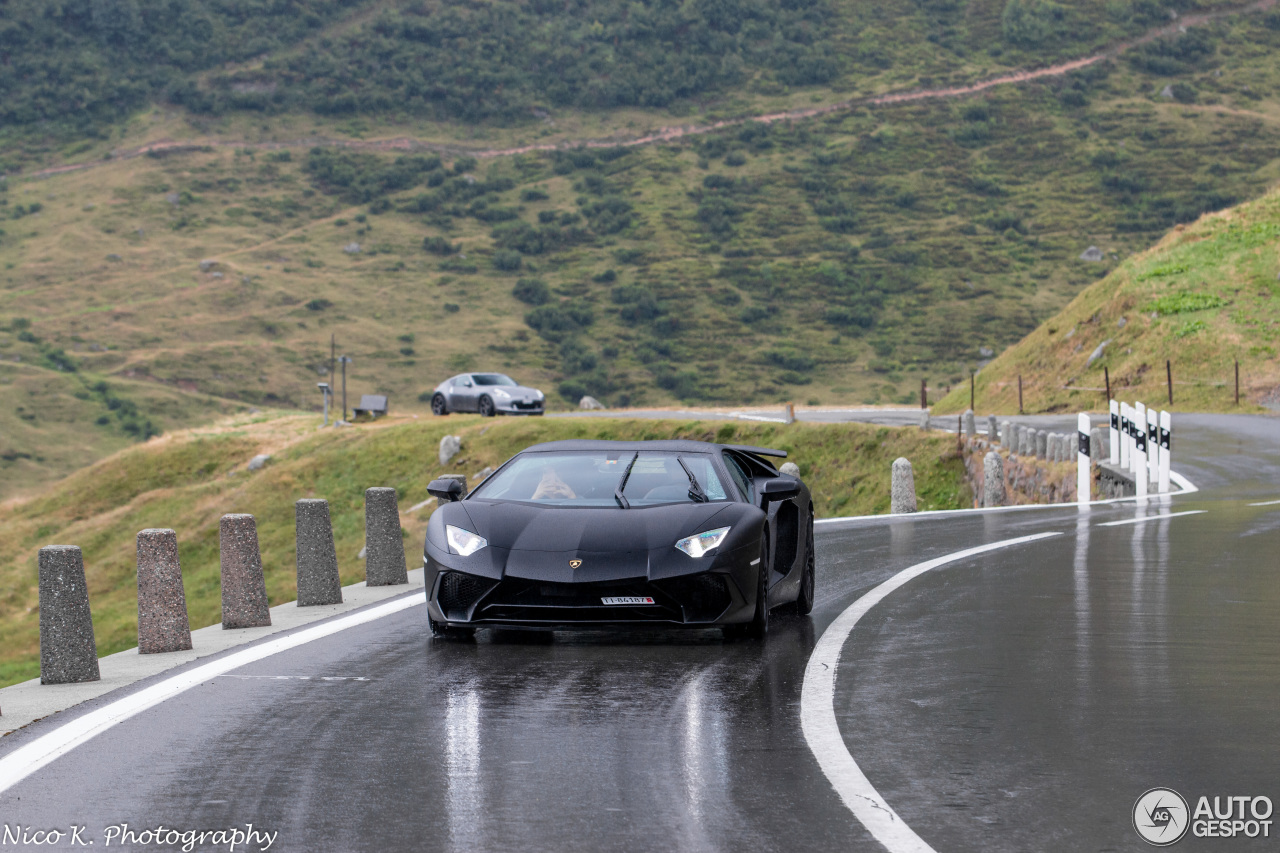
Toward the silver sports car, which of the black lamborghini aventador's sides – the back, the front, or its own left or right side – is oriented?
back

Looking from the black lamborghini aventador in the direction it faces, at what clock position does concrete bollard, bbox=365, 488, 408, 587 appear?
The concrete bollard is roughly at 5 o'clock from the black lamborghini aventador.

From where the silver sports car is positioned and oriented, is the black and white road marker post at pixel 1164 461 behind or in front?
in front

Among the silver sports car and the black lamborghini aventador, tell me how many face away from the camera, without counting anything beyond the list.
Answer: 0

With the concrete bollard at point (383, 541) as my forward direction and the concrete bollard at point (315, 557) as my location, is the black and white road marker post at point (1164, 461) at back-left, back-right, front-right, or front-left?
front-right

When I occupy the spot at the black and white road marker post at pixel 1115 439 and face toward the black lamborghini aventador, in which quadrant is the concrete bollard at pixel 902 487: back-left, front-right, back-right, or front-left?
front-right

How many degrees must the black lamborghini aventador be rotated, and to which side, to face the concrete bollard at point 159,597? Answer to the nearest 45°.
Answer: approximately 90° to its right

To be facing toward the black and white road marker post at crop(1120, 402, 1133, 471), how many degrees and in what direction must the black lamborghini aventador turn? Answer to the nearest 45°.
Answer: approximately 135° to its left

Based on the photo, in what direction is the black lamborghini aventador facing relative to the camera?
toward the camera

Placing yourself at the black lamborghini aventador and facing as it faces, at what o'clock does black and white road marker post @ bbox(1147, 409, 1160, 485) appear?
The black and white road marker post is roughly at 7 o'clock from the black lamborghini aventador.

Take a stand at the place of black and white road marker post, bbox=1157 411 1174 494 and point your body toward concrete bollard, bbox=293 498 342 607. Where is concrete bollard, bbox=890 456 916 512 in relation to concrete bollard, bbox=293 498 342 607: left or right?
right

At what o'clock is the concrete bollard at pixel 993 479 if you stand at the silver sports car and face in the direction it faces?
The concrete bollard is roughly at 1 o'clock from the silver sports car.

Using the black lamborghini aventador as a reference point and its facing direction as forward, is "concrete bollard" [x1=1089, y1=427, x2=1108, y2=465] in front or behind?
behind

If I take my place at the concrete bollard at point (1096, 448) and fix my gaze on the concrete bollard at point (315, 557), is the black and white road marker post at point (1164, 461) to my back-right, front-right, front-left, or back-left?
front-left
